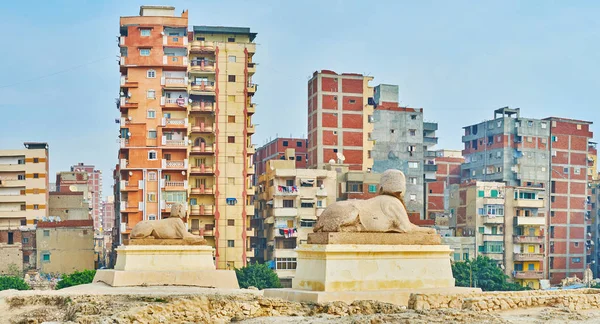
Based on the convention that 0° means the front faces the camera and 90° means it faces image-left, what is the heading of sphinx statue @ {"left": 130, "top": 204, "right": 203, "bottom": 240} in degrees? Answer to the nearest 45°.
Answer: approximately 270°

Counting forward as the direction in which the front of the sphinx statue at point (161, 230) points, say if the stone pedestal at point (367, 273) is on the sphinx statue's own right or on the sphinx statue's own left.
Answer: on the sphinx statue's own right

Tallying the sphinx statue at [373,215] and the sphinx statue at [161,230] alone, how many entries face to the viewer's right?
2

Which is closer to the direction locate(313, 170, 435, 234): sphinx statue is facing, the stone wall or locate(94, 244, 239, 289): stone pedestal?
the stone wall

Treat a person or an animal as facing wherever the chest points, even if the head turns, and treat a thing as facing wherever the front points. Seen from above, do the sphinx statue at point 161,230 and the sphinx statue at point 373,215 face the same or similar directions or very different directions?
same or similar directions

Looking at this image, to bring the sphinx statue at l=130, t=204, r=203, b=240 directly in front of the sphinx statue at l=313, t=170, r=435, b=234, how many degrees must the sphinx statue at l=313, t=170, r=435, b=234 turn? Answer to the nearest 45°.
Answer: approximately 135° to its left

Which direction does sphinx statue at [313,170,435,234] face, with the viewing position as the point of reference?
facing to the right of the viewer
